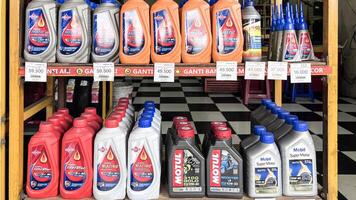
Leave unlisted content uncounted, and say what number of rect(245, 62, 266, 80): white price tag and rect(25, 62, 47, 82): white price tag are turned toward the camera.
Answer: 2
